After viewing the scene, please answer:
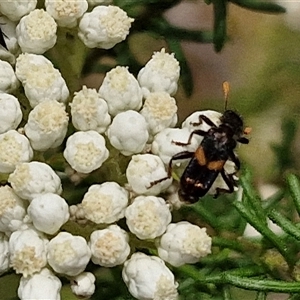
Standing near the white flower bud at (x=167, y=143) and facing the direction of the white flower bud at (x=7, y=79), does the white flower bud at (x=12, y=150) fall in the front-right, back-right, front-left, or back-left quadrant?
front-left

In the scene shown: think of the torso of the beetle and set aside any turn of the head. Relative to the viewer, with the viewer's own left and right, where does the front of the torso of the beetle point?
facing away from the viewer and to the right of the viewer

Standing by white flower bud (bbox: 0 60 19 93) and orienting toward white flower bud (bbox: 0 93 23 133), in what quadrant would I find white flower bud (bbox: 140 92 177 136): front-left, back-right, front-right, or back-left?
front-left

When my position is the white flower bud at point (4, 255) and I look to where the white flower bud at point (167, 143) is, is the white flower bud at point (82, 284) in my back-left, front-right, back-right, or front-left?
front-right
